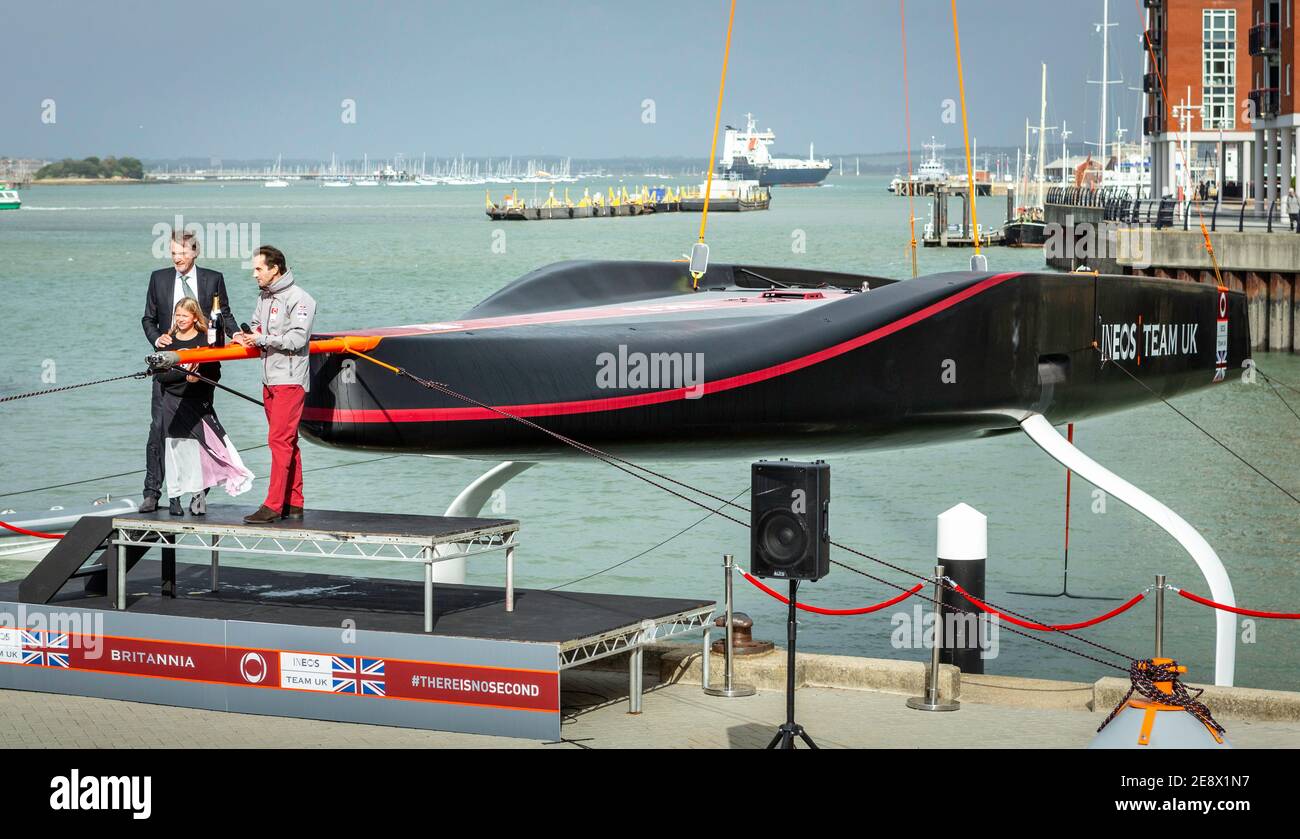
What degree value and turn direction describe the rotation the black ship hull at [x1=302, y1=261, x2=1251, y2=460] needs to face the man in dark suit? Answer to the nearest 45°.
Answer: approximately 45° to its right

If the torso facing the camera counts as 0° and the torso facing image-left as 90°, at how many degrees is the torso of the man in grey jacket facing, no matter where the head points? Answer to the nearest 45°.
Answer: approximately 90°

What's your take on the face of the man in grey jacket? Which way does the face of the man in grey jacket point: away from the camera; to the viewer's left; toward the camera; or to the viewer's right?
to the viewer's left

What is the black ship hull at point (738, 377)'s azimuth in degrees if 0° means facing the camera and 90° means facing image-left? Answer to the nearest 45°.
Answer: approximately 45°

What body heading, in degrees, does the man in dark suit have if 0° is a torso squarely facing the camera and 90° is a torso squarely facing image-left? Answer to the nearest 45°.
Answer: approximately 0°

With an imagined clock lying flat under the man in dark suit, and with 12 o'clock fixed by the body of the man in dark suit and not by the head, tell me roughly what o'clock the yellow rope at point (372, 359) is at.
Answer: The yellow rope is roughly at 10 o'clock from the man in dark suit.

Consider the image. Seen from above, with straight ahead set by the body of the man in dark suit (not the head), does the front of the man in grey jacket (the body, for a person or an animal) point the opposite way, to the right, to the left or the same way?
to the right

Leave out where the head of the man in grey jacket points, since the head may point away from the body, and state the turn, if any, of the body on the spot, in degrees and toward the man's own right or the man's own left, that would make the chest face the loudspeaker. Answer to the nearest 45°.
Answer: approximately 135° to the man's own left
